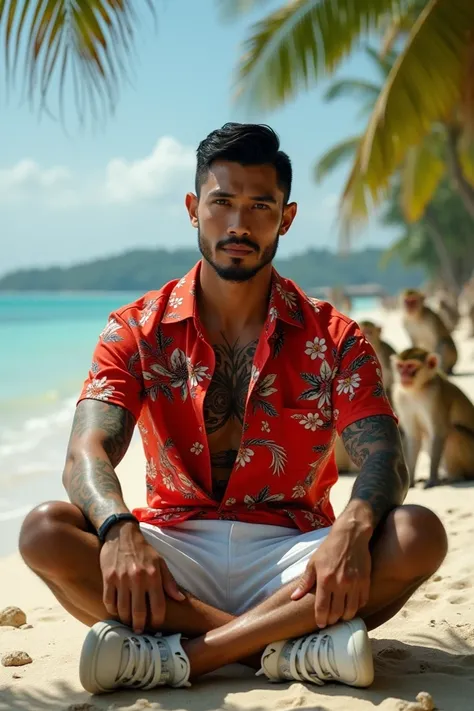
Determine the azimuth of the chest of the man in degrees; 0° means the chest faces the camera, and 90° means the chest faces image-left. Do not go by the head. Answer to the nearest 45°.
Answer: approximately 0°

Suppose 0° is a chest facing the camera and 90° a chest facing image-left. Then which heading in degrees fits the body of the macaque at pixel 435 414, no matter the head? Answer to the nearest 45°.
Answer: approximately 45°

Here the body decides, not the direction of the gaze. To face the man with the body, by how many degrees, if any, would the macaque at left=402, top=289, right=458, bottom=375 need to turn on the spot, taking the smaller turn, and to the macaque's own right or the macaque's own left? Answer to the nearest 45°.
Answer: approximately 45° to the macaque's own left

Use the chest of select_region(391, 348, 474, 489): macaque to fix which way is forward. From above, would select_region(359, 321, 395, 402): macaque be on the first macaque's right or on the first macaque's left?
on the first macaque's right

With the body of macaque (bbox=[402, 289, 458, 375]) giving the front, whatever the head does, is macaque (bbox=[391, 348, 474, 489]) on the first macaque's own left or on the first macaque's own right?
on the first macaque's own left

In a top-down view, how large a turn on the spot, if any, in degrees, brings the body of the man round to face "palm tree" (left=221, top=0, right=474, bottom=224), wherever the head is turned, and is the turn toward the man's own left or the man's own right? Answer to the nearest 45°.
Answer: approximately 180°
